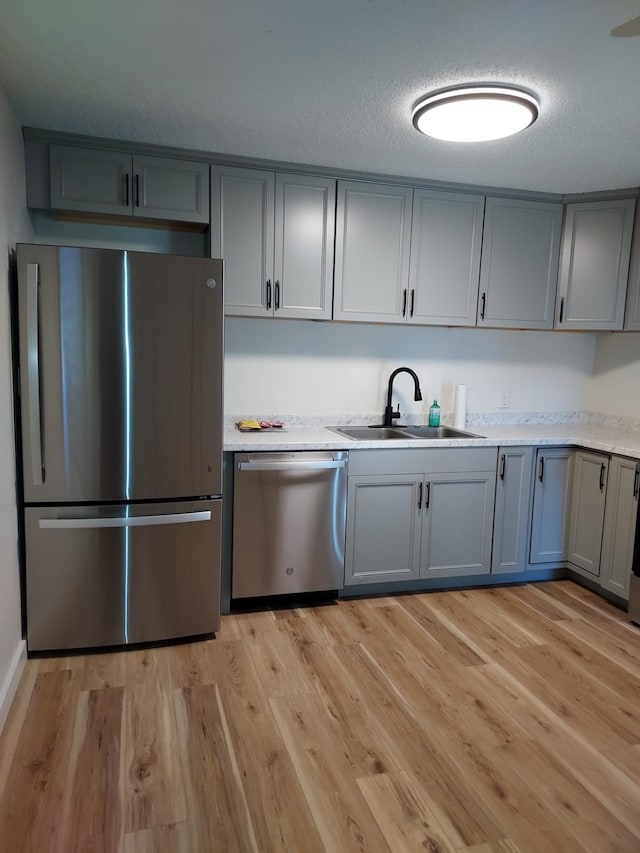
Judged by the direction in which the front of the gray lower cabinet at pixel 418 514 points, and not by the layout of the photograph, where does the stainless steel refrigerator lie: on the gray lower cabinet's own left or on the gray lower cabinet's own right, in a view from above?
on the gray lower cabinet's own right

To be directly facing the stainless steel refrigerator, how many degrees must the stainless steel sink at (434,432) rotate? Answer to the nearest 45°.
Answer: approximately 45° to its right

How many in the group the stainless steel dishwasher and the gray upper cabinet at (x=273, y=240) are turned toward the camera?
2

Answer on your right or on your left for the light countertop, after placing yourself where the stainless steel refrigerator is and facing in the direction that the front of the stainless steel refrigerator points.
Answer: on your left
